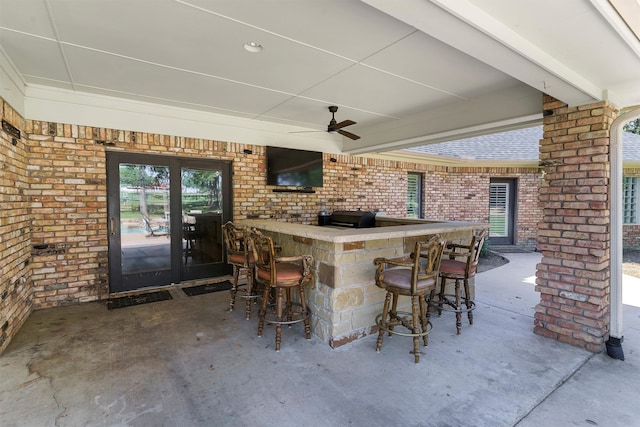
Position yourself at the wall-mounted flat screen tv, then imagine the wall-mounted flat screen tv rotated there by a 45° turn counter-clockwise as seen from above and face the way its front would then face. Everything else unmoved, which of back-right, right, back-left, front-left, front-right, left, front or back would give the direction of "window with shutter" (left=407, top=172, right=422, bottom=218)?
front-left

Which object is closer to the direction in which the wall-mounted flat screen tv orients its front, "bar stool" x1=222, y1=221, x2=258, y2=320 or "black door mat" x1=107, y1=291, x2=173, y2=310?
the bar stool

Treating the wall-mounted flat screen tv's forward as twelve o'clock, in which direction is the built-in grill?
The built-in grill is roughly at 11 o'clock from the wall-mounted flat screen tv.

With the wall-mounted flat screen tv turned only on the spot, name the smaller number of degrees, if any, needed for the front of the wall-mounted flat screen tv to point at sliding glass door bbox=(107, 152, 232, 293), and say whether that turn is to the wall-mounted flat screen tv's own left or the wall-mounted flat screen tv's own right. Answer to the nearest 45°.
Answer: approximately 90° to the wall-mounted flat screen tv's own right

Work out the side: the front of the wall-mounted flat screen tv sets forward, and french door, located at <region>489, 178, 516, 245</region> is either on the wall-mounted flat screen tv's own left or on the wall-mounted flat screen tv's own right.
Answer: on the wall-mounted flat screen tv's own left

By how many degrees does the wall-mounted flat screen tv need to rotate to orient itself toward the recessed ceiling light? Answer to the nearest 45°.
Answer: approximately 45° to its right

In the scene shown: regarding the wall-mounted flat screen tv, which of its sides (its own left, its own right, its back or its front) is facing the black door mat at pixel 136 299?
right

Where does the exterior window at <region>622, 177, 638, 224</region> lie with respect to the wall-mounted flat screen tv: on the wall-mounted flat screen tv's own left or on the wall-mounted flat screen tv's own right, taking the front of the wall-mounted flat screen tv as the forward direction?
on the wall-mounted flat screen tv's own left

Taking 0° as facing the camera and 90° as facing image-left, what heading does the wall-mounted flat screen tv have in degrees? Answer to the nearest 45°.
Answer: approximately 315°

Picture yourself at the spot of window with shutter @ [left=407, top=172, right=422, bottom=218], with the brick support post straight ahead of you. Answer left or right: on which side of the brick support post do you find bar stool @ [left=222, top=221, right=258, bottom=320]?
right
